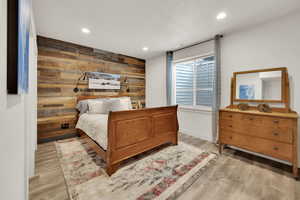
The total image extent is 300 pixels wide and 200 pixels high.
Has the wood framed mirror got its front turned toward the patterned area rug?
yes

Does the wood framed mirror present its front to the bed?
yes

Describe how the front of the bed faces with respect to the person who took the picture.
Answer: facing the viewer and to the right of the viewer

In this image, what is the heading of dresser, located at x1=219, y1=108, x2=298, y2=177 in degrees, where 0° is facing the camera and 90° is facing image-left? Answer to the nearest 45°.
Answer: approximately 45°

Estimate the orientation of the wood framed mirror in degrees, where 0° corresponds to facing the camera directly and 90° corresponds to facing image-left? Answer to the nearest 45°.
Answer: approximately 45°

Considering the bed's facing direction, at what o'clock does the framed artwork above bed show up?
The framed artwork above bed is roughly at 7 o'clock from the bed.

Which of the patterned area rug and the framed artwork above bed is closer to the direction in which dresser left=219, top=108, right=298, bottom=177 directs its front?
the patterned area rug
